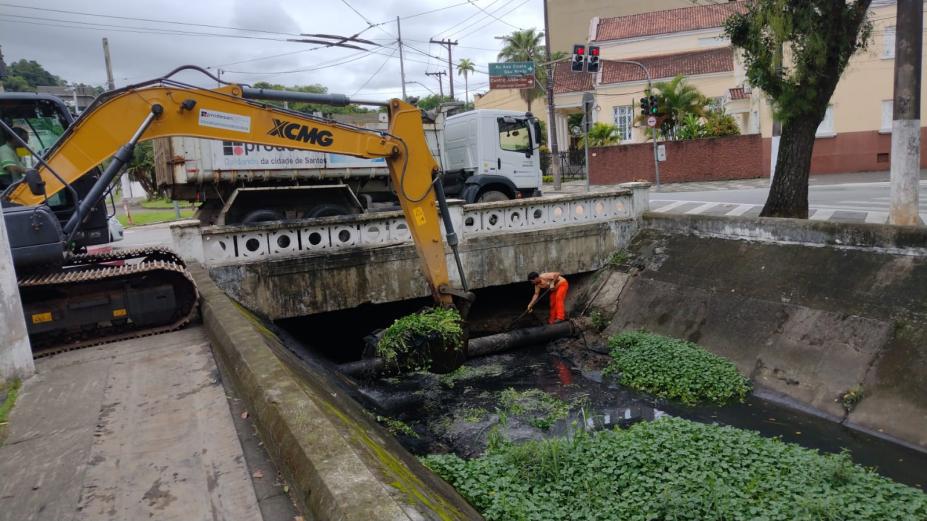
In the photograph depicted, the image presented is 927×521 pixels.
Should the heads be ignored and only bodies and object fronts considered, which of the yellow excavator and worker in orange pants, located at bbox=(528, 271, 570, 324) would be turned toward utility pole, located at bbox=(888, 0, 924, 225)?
the yellow excavator

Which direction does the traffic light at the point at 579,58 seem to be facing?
toward the camera

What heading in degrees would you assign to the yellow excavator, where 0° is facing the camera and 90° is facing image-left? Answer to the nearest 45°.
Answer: approximately 270°

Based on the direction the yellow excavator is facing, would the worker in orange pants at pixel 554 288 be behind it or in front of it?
in front

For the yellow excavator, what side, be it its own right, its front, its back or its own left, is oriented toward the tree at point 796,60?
front

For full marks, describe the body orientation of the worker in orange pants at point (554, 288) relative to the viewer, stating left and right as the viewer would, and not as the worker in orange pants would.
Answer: facing to the left of the viewer

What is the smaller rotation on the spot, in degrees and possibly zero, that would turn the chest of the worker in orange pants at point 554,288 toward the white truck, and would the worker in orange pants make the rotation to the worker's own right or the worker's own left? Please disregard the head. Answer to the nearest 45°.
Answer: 0° — they already face it

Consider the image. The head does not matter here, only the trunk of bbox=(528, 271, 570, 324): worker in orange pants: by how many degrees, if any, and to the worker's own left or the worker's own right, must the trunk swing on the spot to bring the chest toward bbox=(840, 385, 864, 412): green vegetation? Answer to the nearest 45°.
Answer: approximately 135° to the worker's own left

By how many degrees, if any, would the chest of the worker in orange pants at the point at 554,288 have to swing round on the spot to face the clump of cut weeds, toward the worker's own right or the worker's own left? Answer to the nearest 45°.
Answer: approximately 45° to the worker's own left

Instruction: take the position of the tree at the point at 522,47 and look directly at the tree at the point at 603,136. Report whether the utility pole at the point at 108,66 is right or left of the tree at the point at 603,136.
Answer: right

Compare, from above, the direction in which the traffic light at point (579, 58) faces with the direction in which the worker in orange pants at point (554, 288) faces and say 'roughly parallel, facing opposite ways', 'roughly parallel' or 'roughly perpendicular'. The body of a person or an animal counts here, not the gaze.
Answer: roughly perpendicular

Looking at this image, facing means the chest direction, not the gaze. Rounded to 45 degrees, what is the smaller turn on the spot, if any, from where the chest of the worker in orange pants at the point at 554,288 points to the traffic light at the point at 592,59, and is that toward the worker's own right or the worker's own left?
approximately 90° to the worker's own right

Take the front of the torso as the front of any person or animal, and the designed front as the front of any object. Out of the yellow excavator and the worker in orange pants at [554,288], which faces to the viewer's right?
the yellow excavator

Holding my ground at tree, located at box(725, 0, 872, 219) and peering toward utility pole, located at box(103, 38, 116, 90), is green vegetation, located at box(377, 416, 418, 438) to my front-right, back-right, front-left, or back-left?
front-left

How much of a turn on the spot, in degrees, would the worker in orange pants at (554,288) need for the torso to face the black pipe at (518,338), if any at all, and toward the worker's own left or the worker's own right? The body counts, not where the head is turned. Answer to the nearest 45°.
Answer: approximately 45° to the worker's own left

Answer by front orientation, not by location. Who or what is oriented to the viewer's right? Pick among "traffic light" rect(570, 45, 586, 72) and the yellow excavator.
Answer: the yellow excavator

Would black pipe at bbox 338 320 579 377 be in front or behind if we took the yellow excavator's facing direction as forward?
in front

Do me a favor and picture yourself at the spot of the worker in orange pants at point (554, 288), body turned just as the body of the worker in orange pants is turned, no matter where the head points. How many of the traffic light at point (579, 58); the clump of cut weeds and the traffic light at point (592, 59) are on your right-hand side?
2
